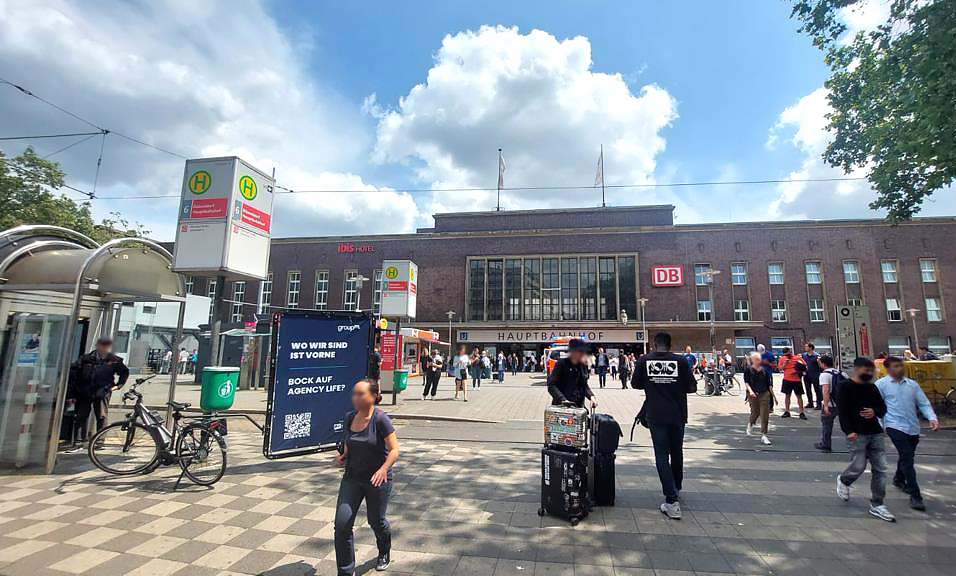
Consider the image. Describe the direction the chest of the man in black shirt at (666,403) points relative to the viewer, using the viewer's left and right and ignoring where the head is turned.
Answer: facing away from the viewer

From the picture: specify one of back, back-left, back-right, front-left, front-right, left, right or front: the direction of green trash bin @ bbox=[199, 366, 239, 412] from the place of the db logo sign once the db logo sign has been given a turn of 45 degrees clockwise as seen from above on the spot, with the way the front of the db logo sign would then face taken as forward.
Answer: front-left

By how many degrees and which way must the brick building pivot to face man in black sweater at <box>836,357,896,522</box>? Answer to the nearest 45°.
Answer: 0° — it already faces them

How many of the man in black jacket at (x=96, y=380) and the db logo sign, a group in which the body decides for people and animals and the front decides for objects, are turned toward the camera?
2

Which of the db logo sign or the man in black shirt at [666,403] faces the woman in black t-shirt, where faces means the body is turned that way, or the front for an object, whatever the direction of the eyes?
the db logo sign

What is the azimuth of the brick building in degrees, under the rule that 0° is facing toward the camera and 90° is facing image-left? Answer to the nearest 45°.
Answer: approximately 0°

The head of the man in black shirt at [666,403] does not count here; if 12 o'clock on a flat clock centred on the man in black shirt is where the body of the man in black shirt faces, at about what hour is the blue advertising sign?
The blue advertising sign is roughly at 9 o'clock from the man in black shirt.

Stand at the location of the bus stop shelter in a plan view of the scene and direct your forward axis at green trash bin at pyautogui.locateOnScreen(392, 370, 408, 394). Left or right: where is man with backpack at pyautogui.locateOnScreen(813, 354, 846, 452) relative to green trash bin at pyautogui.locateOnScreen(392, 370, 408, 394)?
right

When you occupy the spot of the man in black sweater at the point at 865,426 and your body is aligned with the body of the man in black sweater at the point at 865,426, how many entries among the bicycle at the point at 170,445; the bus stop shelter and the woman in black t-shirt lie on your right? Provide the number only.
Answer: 3

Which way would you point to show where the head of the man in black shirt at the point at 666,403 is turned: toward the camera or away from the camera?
away from the camera
